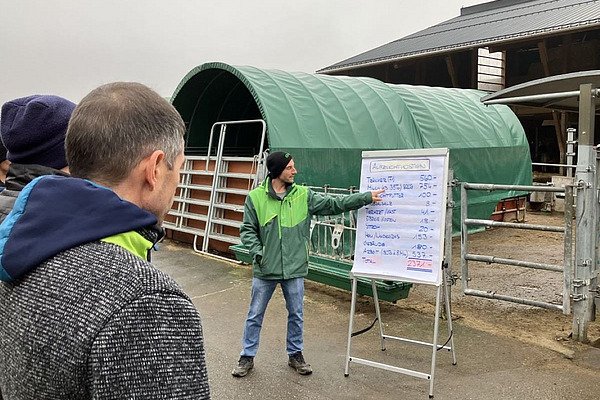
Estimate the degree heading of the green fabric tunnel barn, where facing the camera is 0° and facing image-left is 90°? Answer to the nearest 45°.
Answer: approximately 45°

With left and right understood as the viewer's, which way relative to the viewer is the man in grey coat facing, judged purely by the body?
facing away from the viewer and to the right of the viewer

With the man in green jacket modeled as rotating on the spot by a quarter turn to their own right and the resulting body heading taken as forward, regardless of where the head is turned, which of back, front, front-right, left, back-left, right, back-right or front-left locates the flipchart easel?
back

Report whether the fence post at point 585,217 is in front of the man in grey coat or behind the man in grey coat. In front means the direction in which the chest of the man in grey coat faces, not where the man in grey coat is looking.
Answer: in front

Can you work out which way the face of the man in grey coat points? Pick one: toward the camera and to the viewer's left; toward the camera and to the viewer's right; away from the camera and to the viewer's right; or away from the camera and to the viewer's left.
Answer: away from the camera and to the viewer's right

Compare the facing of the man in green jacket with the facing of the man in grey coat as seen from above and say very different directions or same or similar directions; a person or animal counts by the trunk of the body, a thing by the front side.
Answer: very different directions

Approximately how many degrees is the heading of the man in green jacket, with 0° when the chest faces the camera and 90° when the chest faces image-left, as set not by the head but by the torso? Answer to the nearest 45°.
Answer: approximately 0°

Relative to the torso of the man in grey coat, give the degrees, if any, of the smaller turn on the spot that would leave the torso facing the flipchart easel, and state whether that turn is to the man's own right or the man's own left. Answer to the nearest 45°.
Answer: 0° — they already face it

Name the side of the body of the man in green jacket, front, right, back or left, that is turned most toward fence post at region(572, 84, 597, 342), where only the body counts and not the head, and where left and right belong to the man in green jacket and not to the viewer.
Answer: left

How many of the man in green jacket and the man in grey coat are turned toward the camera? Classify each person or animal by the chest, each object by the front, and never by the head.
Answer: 1

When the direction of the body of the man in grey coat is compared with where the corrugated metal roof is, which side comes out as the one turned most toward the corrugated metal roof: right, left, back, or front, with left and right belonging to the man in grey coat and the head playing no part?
front

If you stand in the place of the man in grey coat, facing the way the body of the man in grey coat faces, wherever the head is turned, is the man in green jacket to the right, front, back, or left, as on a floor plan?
front

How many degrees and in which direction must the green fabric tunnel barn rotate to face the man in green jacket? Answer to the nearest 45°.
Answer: approximately 45° to its left
